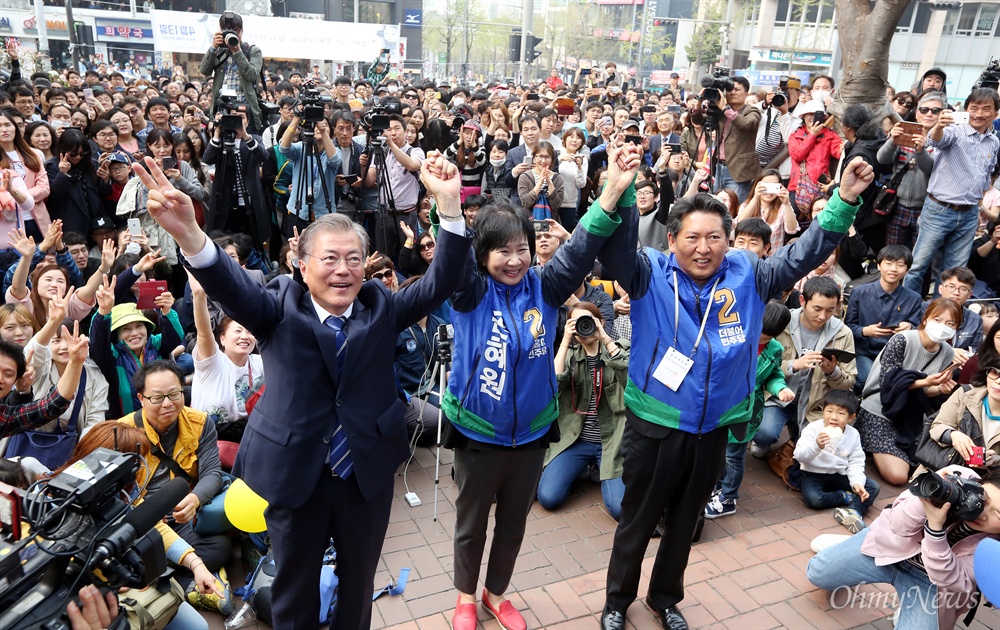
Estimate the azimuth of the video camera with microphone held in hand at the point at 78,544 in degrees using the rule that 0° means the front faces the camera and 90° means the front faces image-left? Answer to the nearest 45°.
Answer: approximately 225°

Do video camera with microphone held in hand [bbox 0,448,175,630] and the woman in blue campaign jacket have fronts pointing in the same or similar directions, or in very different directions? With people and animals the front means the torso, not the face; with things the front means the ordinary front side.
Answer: very different directions

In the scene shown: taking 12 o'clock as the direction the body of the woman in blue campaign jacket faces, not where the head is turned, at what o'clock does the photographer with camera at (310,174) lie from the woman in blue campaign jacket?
The photographer with camera is roughly at 5 o'clock from the woman in blue campaign jacket.

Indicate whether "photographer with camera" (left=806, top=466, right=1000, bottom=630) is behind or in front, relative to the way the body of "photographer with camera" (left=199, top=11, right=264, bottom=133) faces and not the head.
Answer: in front

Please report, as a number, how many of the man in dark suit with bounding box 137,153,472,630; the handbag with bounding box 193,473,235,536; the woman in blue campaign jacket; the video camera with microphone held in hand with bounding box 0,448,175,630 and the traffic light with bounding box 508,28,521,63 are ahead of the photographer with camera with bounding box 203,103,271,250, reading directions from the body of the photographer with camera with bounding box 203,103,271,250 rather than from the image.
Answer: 4

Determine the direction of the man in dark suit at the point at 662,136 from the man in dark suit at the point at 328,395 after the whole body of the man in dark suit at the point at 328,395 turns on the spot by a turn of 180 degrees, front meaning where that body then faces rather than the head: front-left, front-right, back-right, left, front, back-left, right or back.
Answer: front-right

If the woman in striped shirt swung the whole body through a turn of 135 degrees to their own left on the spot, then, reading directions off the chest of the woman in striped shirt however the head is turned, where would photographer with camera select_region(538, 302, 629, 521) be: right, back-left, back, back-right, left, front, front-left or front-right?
back-right

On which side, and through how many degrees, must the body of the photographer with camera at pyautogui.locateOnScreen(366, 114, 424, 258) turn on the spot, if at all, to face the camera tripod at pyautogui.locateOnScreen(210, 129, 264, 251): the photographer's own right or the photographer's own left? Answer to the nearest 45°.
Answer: approximately 45° to the photographer's own right

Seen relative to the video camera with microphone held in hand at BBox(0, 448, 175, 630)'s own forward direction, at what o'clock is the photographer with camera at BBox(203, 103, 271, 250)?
The photographer with camera is roughly at 11 o'clock from the video camera with microphone held in hand.
